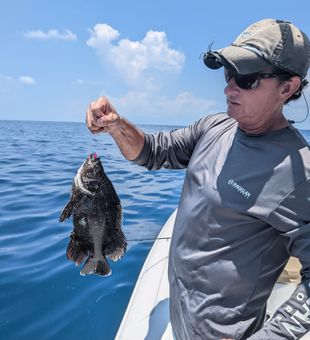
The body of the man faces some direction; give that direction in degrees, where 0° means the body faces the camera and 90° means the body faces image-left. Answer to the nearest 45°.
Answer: approximately 45°
